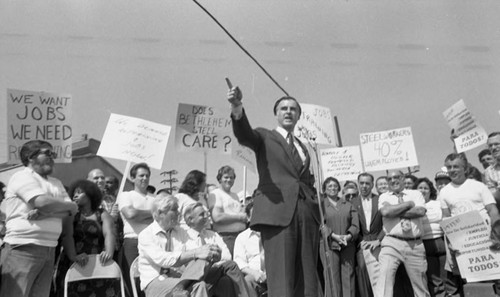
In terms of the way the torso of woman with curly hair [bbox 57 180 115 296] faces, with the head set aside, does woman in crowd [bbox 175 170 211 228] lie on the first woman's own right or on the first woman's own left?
on the first woman's own left

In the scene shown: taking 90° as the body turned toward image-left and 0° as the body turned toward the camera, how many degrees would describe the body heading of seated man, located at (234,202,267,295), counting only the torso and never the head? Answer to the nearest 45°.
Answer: approximately 315°

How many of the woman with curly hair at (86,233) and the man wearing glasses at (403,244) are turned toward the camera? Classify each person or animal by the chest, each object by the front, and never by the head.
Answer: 2

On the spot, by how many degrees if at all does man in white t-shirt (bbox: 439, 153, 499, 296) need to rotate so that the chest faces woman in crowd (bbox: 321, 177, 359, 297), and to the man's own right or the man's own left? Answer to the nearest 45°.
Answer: approximately 45° to the man's own right

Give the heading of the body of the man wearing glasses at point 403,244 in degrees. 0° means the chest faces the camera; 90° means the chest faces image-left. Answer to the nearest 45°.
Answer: approximately 0°

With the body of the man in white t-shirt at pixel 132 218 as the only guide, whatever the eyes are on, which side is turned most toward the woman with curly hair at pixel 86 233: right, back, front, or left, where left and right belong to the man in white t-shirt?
right

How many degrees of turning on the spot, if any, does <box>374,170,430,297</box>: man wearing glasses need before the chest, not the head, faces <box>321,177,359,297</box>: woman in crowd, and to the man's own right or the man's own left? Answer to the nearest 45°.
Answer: approximately 90° to the man's own right

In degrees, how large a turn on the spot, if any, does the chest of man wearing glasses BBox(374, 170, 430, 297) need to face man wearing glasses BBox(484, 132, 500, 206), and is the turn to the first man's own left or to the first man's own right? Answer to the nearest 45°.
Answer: approximately 90° to the first man's own left

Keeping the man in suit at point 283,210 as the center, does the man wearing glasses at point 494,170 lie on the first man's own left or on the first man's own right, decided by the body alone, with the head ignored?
on the first man's own left

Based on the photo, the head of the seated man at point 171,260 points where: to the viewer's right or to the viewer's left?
to the viewer's right

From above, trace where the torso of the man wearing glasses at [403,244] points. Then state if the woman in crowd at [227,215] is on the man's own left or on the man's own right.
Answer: on the man's own right
